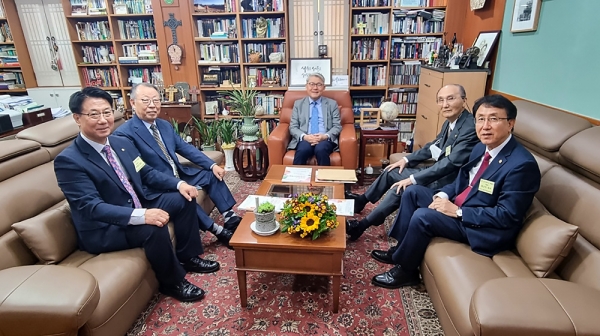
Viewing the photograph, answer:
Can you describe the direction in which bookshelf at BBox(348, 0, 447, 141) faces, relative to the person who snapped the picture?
facing the viewer

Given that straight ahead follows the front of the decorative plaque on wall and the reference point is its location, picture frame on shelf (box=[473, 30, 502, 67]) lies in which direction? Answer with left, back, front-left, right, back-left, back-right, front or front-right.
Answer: front-left

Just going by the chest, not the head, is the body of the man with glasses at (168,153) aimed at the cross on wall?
no

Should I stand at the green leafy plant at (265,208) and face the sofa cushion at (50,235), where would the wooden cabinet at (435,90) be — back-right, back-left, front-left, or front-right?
back-right

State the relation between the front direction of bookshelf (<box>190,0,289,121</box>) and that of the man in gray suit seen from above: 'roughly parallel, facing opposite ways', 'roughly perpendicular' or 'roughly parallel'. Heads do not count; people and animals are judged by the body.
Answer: roughly parallel

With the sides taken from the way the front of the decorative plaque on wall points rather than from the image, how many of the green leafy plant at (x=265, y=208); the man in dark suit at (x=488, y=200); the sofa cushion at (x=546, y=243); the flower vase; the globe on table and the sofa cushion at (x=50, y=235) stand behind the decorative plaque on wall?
0

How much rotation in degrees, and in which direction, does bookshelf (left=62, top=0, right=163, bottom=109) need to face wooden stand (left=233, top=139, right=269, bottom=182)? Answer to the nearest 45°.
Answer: approximately 45° to its left

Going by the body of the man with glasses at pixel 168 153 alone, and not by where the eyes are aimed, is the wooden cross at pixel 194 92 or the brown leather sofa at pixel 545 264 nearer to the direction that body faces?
the brown leather sofa

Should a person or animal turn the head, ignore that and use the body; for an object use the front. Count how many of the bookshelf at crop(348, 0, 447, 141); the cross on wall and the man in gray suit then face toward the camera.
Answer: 3

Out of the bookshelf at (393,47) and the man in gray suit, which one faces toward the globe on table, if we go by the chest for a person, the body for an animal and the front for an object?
the bookshelf

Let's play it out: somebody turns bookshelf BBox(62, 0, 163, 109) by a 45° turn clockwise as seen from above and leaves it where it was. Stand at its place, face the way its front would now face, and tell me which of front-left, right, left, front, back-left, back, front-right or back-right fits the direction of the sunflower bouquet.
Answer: front-left

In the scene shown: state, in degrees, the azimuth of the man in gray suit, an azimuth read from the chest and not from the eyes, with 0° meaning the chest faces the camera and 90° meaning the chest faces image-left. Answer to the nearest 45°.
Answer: approximately 0°

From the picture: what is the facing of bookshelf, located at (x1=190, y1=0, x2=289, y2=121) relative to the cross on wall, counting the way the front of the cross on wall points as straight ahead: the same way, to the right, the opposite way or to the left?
the same way

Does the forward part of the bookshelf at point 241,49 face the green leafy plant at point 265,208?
yes

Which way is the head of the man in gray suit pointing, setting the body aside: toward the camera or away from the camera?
toward the camera

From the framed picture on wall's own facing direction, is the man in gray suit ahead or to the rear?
ahead

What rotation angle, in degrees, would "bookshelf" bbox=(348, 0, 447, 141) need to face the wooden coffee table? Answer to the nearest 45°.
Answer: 0° — it already faces it

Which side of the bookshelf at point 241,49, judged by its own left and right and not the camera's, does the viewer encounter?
front

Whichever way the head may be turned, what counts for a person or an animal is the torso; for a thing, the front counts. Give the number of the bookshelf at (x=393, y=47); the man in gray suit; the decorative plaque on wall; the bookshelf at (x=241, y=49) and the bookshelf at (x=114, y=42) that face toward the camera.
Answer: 5

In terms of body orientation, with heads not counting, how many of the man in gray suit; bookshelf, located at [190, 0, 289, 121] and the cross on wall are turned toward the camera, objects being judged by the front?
3
